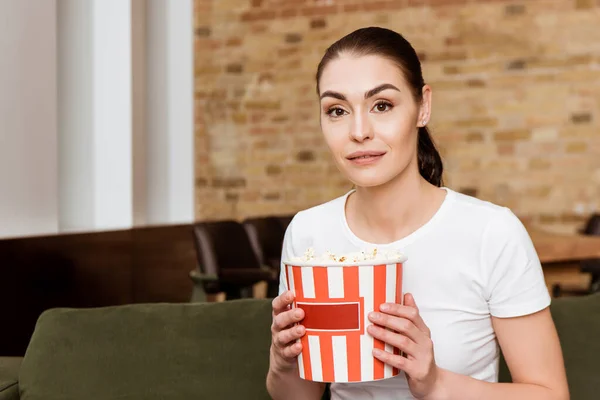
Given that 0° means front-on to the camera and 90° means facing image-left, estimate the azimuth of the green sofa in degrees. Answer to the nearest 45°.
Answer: approximately 0°

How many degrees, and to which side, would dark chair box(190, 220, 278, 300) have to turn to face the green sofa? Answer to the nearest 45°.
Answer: approximately 45° to its right

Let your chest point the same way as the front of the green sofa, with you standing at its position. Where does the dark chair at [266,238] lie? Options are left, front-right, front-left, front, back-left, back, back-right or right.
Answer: back

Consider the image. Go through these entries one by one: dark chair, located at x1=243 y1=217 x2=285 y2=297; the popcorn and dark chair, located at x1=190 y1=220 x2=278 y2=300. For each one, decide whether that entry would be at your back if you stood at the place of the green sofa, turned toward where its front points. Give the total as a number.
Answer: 2

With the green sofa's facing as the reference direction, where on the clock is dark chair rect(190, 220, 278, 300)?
The dark chair is roughly at 6 o'clock from the green sofa.
